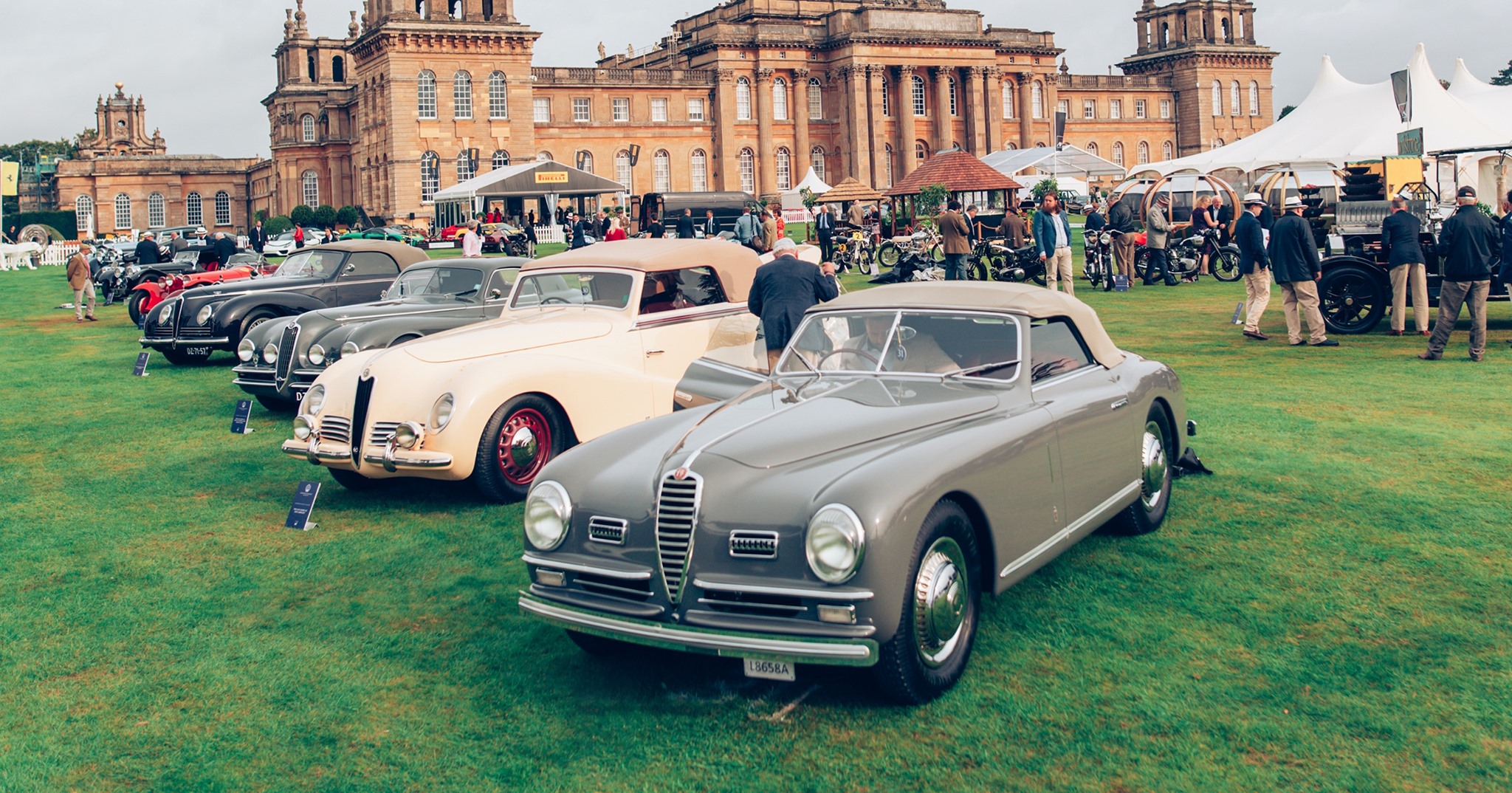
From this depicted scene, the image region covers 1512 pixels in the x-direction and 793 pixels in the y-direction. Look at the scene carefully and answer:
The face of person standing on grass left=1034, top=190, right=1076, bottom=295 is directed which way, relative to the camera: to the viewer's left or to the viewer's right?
to the viewer's left

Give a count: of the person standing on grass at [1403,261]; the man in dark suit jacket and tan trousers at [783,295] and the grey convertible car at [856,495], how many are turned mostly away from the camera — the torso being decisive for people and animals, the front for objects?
2

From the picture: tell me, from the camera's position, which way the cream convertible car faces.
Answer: facing the viewer and to the left of the viewer

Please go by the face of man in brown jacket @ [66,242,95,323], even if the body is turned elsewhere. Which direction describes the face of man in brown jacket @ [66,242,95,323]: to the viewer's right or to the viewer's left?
to the viewer's right

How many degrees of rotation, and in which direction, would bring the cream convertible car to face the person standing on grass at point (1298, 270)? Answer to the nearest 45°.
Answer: approximately 180°

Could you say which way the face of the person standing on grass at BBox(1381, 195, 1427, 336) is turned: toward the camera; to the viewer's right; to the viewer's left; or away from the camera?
away from the camera

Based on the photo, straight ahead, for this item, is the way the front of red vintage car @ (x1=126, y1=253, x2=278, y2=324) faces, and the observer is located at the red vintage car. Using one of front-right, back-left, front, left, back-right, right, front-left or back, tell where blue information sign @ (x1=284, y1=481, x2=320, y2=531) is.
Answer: front-left

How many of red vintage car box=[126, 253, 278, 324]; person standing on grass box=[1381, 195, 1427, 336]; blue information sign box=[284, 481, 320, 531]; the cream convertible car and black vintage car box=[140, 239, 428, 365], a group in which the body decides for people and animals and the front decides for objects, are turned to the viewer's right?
0

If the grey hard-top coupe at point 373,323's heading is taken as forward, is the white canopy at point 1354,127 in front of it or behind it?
behind
